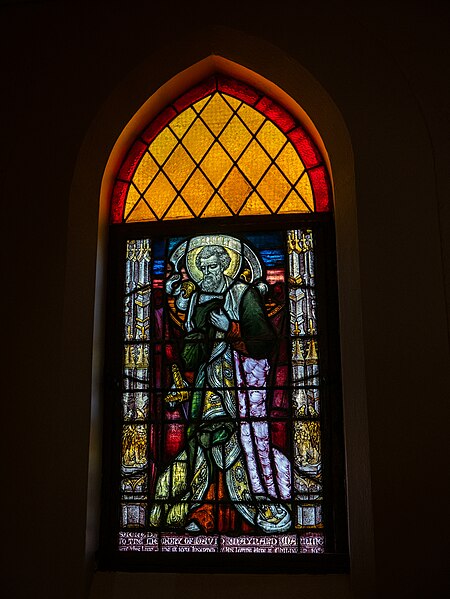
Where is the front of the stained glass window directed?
toward the camera
